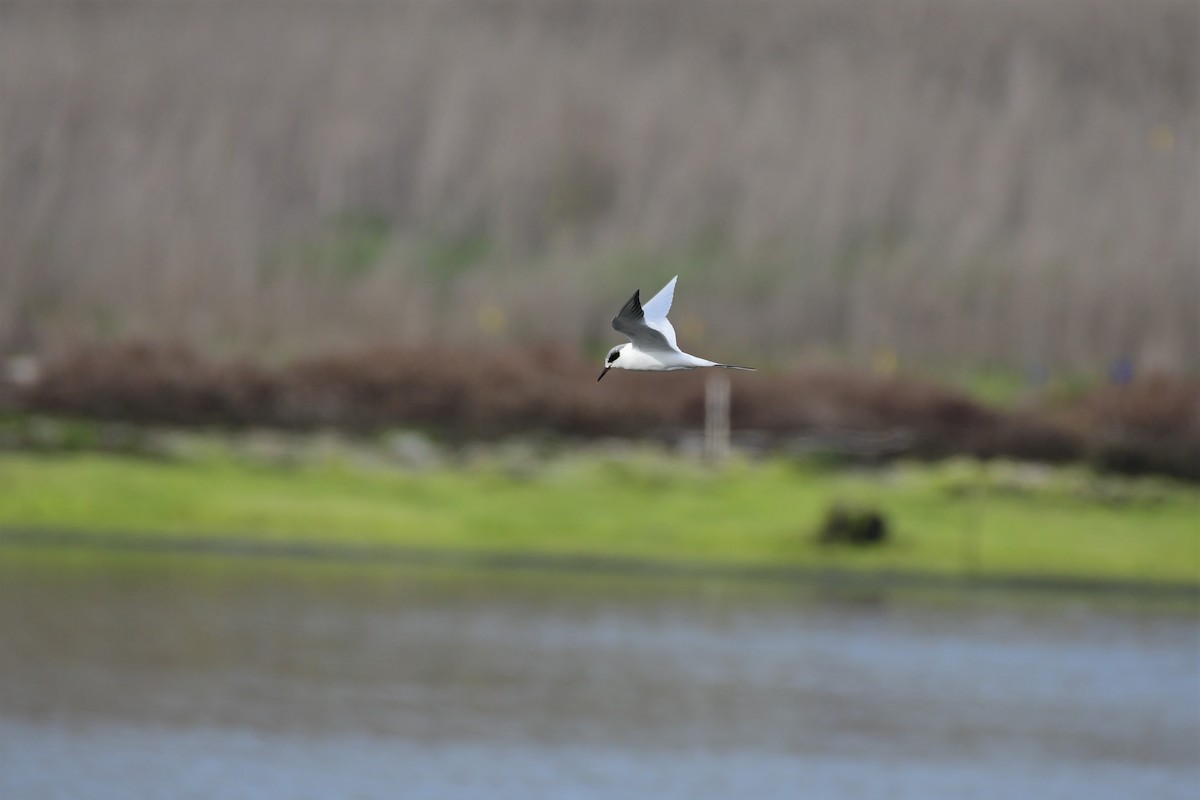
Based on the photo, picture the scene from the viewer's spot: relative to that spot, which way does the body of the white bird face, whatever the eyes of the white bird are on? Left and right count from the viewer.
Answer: facing to the left of the viewer
